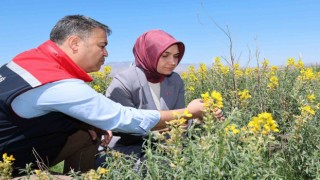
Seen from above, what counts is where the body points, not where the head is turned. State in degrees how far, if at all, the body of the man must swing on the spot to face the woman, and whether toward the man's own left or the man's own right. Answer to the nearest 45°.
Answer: approximately 45° to the man's own left

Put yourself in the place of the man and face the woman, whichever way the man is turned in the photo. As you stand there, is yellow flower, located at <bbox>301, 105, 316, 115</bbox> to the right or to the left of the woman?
right

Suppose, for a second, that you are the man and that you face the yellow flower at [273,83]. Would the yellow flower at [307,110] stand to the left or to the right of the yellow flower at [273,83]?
right

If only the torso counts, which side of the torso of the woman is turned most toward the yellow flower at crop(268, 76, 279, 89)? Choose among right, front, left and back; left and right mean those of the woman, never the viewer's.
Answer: left

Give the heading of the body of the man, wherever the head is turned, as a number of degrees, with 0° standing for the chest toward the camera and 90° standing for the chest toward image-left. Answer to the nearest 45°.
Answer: approximately 270°

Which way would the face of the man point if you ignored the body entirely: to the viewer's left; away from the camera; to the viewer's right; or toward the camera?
to the viewer's right

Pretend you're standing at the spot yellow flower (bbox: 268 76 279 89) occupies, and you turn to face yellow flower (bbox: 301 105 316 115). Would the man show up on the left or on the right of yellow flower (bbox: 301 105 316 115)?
right

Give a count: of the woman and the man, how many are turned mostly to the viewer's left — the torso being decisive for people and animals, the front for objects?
0

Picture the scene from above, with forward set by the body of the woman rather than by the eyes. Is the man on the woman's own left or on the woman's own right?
on the woman's own right

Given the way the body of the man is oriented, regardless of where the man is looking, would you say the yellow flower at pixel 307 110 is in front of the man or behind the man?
in front

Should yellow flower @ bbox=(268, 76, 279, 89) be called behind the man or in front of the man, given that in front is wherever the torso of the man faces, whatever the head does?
in front
